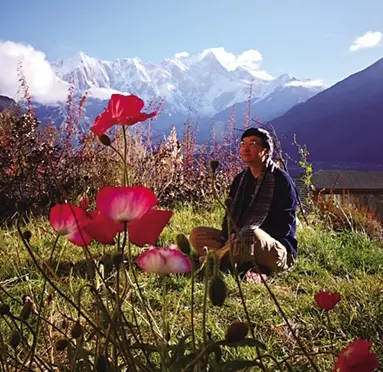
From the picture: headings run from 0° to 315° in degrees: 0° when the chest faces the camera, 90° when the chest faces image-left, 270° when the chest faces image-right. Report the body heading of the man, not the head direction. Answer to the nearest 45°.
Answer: approximately 45°

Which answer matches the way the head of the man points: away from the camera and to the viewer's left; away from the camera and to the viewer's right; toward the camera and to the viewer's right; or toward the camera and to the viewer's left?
toward the camera and to the viewer's left

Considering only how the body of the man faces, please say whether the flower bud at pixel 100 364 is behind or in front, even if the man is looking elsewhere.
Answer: in front

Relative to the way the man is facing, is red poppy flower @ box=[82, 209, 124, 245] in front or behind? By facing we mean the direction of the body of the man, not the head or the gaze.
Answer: in front

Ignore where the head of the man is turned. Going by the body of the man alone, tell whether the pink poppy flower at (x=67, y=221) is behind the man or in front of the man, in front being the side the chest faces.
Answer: in front

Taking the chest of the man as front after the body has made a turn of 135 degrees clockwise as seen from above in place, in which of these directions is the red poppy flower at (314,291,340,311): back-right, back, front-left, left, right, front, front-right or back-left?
back

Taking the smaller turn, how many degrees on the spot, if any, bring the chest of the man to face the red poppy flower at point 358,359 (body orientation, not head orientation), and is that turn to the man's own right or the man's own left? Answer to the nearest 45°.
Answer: approximately 45° to the man's own left

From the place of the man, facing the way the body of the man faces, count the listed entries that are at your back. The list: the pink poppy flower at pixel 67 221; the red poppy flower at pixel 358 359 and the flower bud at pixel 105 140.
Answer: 0
